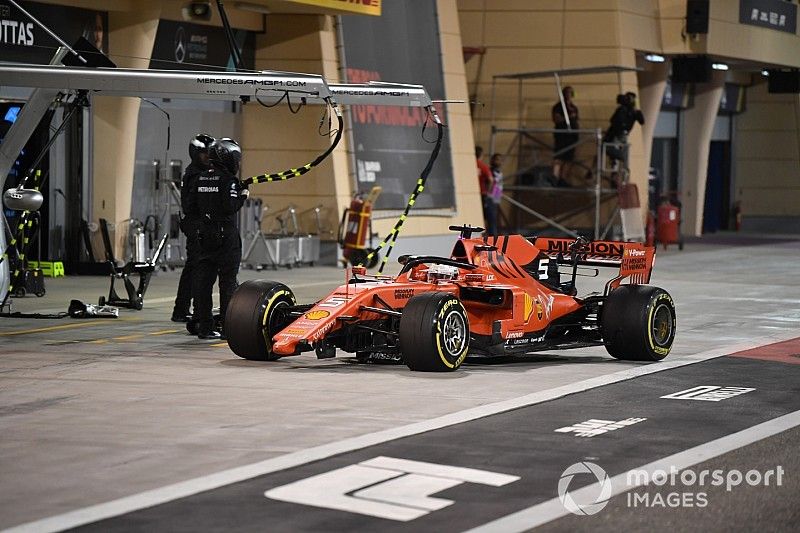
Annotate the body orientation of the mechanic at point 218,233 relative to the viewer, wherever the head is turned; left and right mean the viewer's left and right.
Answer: facing away from the viewer and to the right of the viewer

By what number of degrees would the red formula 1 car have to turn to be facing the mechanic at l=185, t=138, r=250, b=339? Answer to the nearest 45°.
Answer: approximately 90° to its right

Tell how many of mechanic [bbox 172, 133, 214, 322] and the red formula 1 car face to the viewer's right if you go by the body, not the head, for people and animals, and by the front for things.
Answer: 1

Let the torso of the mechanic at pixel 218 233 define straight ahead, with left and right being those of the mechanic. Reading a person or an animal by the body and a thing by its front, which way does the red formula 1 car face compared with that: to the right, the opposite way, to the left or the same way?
the opposite way

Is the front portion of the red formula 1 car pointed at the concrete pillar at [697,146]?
no

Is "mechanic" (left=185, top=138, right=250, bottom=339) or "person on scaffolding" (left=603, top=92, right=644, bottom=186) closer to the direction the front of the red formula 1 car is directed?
the mechanic

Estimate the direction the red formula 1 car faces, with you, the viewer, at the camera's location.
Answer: facing the viewer and to the left of the viewer

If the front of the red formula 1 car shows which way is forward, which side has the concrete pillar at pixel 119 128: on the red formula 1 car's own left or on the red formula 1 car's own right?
on the red formula 1 car's own right

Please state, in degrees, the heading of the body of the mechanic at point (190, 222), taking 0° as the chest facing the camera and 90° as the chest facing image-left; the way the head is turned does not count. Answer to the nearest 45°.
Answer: approximately 270°

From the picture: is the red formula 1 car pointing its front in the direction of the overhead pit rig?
no
